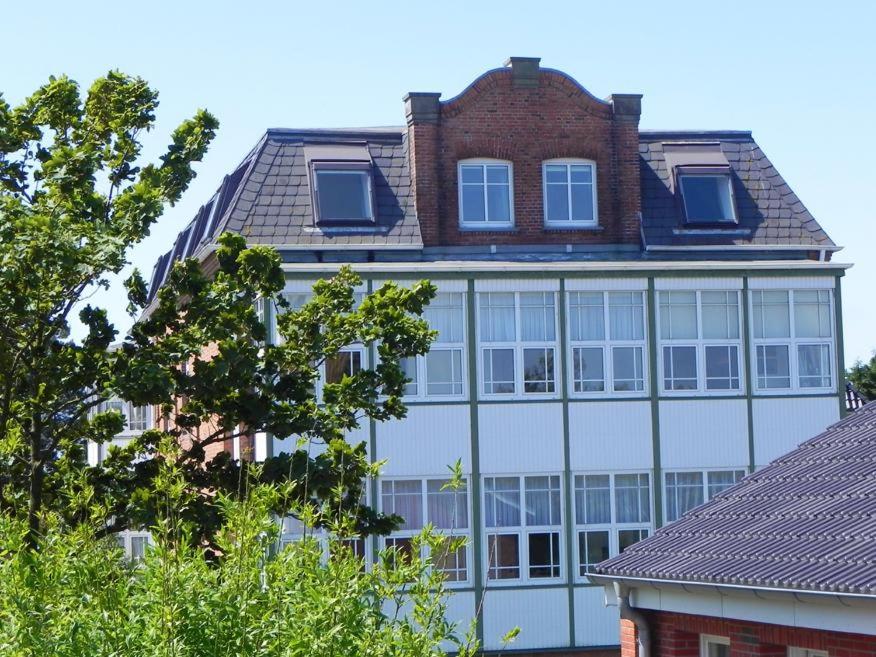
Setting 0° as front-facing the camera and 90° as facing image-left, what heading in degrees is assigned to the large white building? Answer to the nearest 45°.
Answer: approximately 0°

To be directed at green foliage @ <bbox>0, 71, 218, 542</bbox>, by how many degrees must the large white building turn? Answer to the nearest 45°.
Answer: approximately 45° to its right

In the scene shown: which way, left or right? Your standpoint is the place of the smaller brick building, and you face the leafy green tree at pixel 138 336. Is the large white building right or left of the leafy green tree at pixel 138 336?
right

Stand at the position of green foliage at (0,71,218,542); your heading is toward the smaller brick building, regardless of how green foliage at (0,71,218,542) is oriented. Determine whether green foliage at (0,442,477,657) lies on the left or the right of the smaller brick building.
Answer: right

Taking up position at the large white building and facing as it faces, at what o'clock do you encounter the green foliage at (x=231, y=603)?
The green foliage is roughly at 12 o'clock from the large white building.

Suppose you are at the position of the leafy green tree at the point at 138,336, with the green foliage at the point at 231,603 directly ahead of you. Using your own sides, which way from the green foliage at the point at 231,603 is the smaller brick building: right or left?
left
